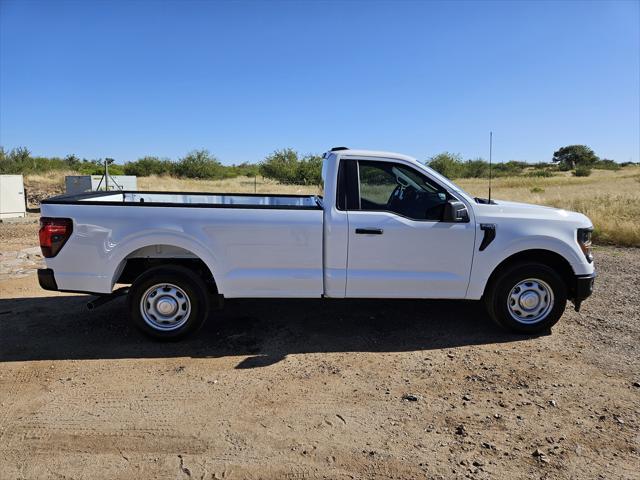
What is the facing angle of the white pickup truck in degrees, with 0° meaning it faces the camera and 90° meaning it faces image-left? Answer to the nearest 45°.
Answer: approximately 270°

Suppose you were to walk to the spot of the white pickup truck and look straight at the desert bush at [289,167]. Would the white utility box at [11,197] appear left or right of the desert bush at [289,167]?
left

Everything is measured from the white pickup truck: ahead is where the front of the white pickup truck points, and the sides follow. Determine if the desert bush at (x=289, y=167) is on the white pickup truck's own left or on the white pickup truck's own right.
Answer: on the white pickup truck's own left

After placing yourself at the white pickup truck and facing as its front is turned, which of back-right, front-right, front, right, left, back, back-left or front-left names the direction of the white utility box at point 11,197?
back-left
